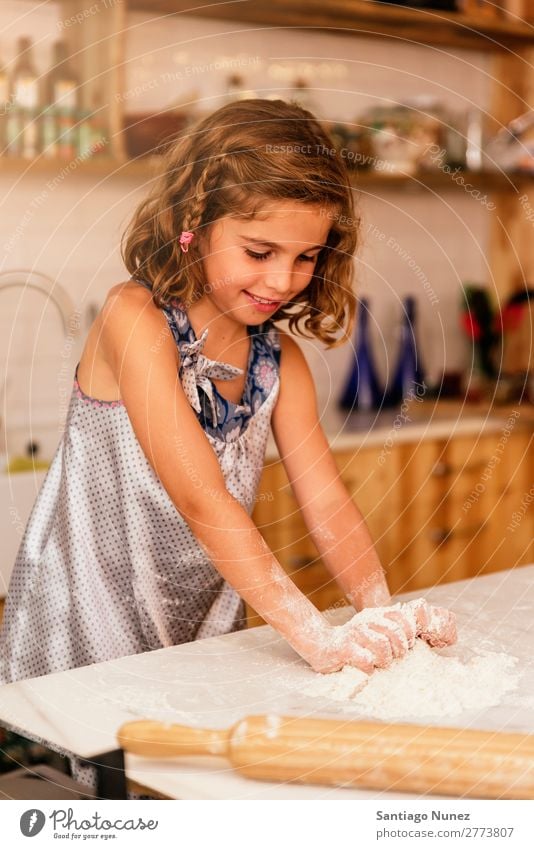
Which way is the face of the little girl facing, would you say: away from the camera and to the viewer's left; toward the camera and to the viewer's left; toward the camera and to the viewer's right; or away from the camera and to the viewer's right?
toward the camera and to the viewer's right

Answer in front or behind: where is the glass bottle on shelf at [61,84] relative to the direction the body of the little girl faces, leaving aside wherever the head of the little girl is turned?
behind

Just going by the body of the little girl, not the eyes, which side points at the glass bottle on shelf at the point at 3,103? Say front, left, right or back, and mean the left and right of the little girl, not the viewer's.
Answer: back

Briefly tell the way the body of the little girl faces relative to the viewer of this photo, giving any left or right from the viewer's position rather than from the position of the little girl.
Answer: facing the viewer and to the right of the viewer

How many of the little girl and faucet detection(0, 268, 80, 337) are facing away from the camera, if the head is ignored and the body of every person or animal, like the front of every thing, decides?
0

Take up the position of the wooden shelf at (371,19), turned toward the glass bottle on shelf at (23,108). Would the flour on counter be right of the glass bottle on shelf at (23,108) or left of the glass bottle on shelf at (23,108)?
left
